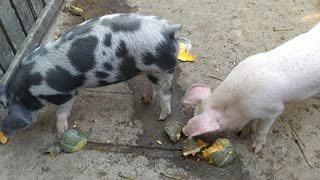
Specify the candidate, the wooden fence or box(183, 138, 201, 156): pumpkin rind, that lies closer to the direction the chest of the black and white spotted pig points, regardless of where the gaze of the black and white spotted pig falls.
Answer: the wooden fence

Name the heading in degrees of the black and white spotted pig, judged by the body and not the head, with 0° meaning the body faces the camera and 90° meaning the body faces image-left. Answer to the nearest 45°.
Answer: approximately 90°

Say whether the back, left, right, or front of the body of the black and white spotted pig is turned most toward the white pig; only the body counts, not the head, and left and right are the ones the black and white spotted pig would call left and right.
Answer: back

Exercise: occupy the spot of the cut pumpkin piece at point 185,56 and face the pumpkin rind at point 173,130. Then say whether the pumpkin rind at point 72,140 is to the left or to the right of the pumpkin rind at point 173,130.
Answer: right

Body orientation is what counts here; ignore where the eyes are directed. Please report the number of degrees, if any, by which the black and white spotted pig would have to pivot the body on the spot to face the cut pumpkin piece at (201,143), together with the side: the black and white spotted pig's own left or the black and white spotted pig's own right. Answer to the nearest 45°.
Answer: approximately 135° to the black and white spotted pig's own left

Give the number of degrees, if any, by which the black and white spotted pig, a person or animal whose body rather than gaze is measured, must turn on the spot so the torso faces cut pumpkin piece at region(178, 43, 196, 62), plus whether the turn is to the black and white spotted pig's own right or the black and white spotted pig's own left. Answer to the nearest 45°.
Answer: approximately 135° to the black and white spotted pig's own right

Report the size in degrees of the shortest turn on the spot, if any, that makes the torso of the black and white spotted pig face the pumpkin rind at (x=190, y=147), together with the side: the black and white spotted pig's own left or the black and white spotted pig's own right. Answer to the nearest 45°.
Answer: approximately 135° to the black and white spotted pig's own left

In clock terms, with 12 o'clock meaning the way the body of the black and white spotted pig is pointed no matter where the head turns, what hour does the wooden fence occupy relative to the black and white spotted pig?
The wooden fence is roughly at 2 o'clock from the black and white spotted pig.
